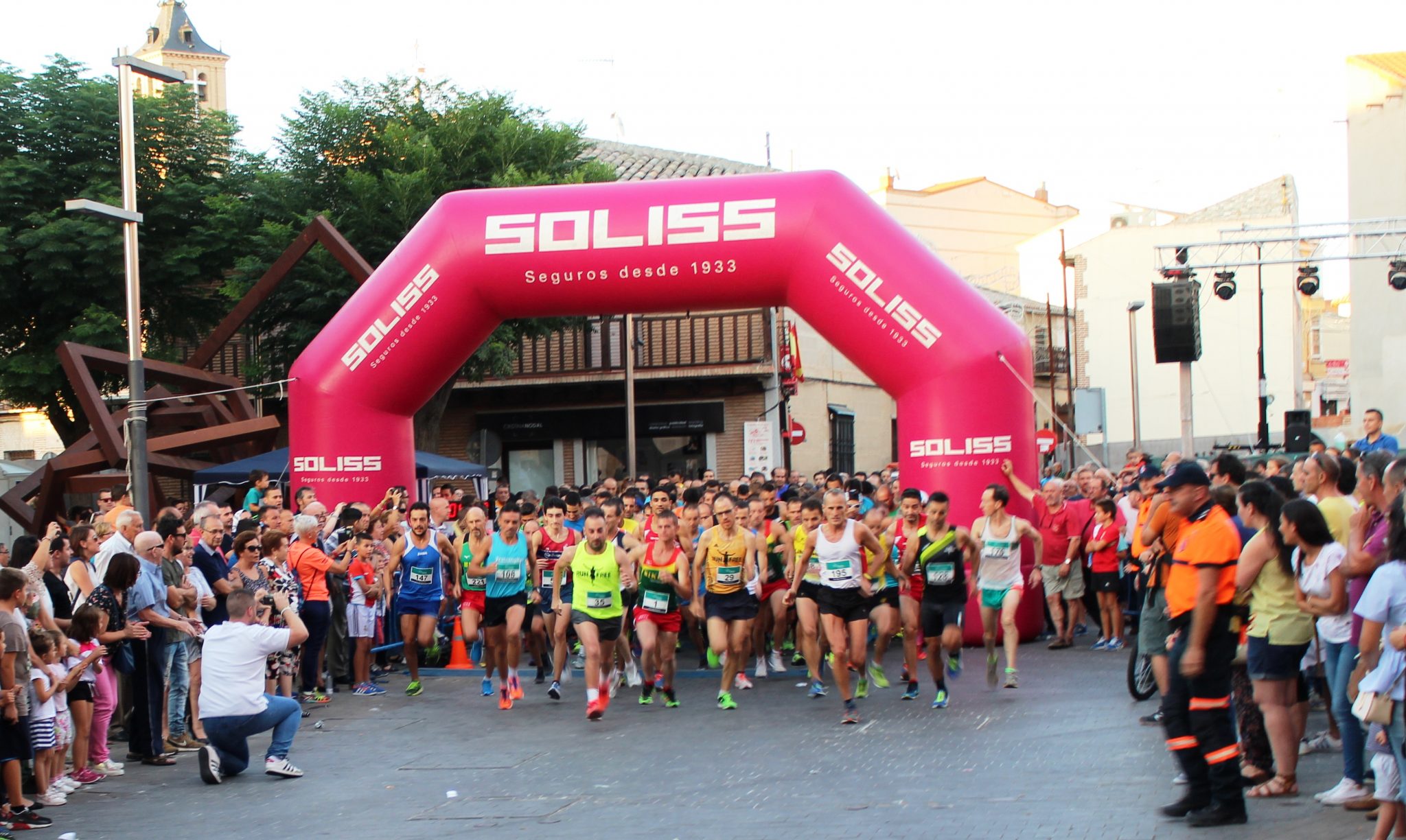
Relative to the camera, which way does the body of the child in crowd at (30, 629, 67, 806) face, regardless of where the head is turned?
to the viewer's right

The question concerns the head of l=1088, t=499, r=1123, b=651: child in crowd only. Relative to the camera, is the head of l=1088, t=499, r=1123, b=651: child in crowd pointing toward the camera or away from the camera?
toward the camera

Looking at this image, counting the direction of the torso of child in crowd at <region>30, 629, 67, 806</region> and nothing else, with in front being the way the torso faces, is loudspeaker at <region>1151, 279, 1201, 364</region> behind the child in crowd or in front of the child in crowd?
in front

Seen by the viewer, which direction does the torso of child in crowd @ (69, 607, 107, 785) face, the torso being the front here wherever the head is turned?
to the viewer's right

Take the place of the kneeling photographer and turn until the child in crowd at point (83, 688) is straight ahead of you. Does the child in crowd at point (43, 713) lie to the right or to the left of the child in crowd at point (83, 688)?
left

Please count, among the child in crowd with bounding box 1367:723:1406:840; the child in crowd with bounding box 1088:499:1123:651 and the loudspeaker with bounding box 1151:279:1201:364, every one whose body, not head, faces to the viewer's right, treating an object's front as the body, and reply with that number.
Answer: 0

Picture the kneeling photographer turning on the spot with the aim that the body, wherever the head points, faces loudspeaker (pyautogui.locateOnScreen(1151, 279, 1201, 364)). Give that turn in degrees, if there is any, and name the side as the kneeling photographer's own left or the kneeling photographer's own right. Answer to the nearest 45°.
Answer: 0° — they already face it

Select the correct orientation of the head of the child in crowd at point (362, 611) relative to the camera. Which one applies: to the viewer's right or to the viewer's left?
to the viewer's right

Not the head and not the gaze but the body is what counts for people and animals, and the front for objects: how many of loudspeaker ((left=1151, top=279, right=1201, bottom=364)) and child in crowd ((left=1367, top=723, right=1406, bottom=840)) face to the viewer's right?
0

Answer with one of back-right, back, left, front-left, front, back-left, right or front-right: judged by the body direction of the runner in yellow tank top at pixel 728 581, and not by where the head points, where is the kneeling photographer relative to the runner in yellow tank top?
front-right

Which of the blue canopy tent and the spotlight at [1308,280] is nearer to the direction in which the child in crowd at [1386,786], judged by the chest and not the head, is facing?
the blue canopy tent

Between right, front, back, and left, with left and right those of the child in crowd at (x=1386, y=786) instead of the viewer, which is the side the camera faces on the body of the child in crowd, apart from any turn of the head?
left

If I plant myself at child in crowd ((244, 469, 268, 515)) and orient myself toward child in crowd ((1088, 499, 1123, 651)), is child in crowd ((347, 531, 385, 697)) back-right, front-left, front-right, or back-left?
front-right

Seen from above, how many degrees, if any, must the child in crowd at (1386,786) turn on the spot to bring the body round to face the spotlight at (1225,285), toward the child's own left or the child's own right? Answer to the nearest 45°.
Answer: approximately 90° to the child's own right

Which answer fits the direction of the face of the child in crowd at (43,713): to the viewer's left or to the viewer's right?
to the viewer's right

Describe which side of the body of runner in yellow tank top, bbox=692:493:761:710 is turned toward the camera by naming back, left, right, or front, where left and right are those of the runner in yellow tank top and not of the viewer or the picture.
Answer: front

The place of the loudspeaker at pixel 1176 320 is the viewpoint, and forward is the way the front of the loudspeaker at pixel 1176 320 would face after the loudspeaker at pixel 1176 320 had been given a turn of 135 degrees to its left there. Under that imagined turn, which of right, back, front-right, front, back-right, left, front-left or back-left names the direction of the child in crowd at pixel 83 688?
back-right

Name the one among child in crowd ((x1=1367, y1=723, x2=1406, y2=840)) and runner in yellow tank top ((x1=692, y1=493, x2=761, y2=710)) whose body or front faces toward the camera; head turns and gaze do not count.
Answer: the runner in yellow tank top
